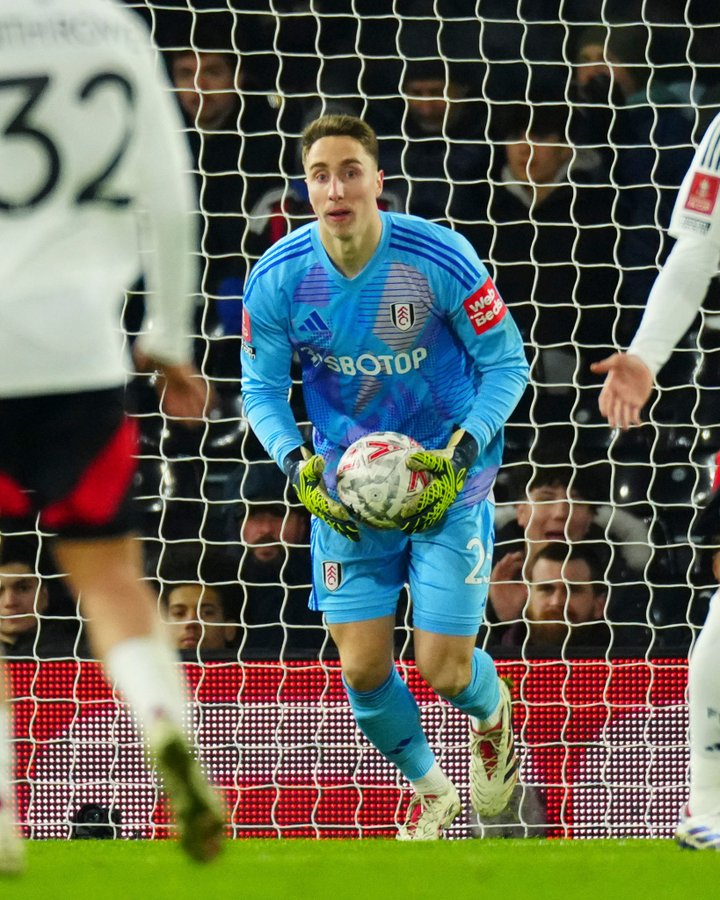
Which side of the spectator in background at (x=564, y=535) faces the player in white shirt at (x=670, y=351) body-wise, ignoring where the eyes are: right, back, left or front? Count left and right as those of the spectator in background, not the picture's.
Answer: front

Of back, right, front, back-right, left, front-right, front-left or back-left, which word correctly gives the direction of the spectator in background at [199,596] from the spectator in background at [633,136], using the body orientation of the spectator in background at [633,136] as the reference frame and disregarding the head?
front

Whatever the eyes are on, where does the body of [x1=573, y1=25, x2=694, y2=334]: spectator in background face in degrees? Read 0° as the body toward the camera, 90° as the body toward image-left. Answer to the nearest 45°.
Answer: approximately 45°

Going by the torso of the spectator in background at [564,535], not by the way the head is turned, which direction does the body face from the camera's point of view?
toward the camera

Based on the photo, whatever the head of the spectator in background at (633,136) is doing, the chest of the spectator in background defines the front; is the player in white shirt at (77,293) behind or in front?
in front

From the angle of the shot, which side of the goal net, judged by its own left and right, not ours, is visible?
front

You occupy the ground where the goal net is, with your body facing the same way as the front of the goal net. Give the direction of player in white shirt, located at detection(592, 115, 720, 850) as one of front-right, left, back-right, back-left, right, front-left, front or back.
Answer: front

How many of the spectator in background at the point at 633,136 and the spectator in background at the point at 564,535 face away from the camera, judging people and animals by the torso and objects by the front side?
0
